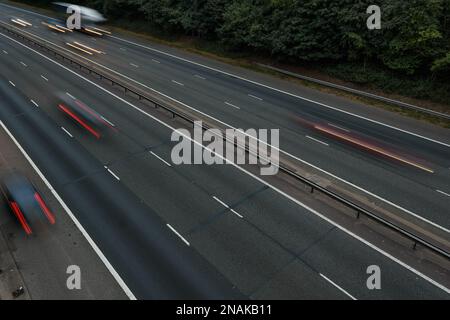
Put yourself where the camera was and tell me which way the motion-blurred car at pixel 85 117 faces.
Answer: facing away from the viewer and to the left of the viewer

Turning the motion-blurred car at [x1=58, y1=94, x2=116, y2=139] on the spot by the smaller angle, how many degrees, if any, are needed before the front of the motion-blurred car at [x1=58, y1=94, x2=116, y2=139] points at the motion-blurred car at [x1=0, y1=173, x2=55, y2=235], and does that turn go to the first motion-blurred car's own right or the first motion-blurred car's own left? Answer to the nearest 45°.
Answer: approximately 135° to the first motion-blurred car's own left

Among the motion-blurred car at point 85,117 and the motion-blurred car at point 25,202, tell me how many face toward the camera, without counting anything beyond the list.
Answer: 0

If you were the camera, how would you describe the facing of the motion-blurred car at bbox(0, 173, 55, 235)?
facing away from the viewer and to the left of the viewer

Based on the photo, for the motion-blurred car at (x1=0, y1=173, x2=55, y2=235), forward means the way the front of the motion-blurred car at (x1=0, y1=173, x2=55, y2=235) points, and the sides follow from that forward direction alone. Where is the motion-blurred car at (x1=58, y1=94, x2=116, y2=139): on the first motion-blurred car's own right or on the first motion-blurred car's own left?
on the first motion-blurred car's own right
